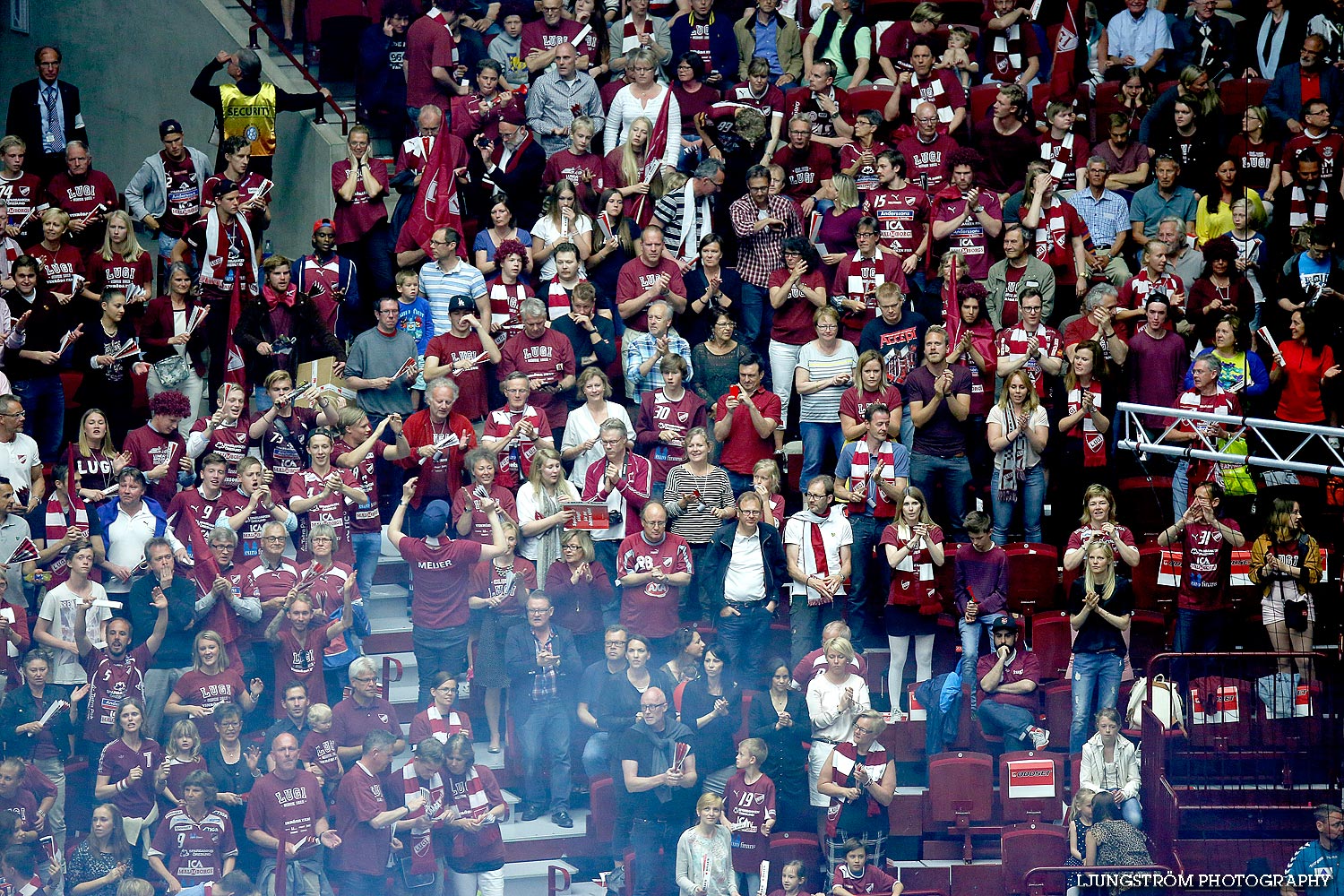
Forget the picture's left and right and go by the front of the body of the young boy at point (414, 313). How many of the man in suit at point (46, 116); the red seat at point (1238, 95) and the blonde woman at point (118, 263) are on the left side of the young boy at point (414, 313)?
1

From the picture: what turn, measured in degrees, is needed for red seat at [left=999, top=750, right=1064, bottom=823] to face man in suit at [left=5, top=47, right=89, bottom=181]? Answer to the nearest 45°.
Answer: approximately 90° to its right

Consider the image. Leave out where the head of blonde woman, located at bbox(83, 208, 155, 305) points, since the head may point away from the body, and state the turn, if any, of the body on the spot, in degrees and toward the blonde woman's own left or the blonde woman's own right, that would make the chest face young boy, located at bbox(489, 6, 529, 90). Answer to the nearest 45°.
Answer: approximately 90° to the blonde woman's own left

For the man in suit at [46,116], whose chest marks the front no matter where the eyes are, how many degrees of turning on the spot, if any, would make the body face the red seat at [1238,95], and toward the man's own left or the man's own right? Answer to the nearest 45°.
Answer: approximately 90° to the man's own left

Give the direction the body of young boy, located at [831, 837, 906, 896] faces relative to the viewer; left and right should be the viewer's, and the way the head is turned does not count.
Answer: facing the viewer

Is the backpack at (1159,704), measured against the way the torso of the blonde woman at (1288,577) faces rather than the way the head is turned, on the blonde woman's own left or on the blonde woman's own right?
on the blonde woman's own right

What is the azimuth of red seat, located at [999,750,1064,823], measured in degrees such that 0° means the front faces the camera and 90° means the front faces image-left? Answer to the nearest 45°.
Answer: approximately 0°

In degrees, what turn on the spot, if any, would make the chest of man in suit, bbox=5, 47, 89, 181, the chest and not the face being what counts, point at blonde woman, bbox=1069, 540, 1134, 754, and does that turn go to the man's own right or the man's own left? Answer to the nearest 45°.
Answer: approximately 45° to the man's own left

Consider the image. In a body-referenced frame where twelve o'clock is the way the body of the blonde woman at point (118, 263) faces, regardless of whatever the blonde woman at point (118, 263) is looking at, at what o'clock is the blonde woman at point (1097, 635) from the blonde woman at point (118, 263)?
the blonde woman at point (1097, 635) is roughly at 10 o'clock from the blonde woman at point (118, 263).

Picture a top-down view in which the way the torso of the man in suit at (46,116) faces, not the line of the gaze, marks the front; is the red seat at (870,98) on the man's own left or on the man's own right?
on the man's own left

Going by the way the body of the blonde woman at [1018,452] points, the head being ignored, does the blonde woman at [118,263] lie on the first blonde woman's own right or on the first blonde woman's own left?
on the first blonde woman's own right

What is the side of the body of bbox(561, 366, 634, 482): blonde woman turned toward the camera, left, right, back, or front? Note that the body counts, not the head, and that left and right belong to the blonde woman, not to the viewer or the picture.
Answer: front
